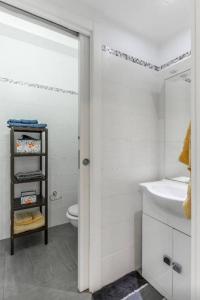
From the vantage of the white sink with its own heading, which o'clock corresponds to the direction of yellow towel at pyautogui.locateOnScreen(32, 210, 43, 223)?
The yellow towel is roughly at 2 o'clock from the white sink.

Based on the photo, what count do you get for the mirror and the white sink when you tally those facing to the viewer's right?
0

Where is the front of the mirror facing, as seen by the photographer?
facing the viewer and to the left of the viewer

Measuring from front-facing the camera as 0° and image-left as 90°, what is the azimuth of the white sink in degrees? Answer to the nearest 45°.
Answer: approximately 45°

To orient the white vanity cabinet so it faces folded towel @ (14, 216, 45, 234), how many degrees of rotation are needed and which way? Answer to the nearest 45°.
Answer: approximately 45° to its right

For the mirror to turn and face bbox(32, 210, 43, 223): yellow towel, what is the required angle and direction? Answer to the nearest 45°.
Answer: approximately 45° to its right
